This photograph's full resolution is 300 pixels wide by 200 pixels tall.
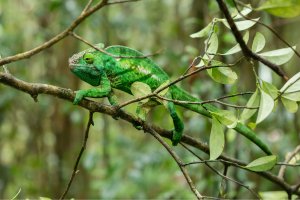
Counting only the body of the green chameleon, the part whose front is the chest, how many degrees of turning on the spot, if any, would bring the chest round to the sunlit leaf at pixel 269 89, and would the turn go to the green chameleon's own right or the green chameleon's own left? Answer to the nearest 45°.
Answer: approximately 135° to the green chameleon's own left

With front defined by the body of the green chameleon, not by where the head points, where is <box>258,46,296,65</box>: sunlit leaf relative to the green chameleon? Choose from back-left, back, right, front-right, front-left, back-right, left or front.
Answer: back-left

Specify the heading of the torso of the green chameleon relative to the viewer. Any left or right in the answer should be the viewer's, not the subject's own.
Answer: facing to the left of the viewer

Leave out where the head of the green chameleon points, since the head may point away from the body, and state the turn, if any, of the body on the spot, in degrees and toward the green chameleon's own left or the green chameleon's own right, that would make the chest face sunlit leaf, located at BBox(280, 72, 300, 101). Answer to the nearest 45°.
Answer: approximately 135° to the green chameleon's own left

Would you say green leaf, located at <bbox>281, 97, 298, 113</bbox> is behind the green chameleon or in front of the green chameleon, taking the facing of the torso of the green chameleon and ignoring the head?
behind
